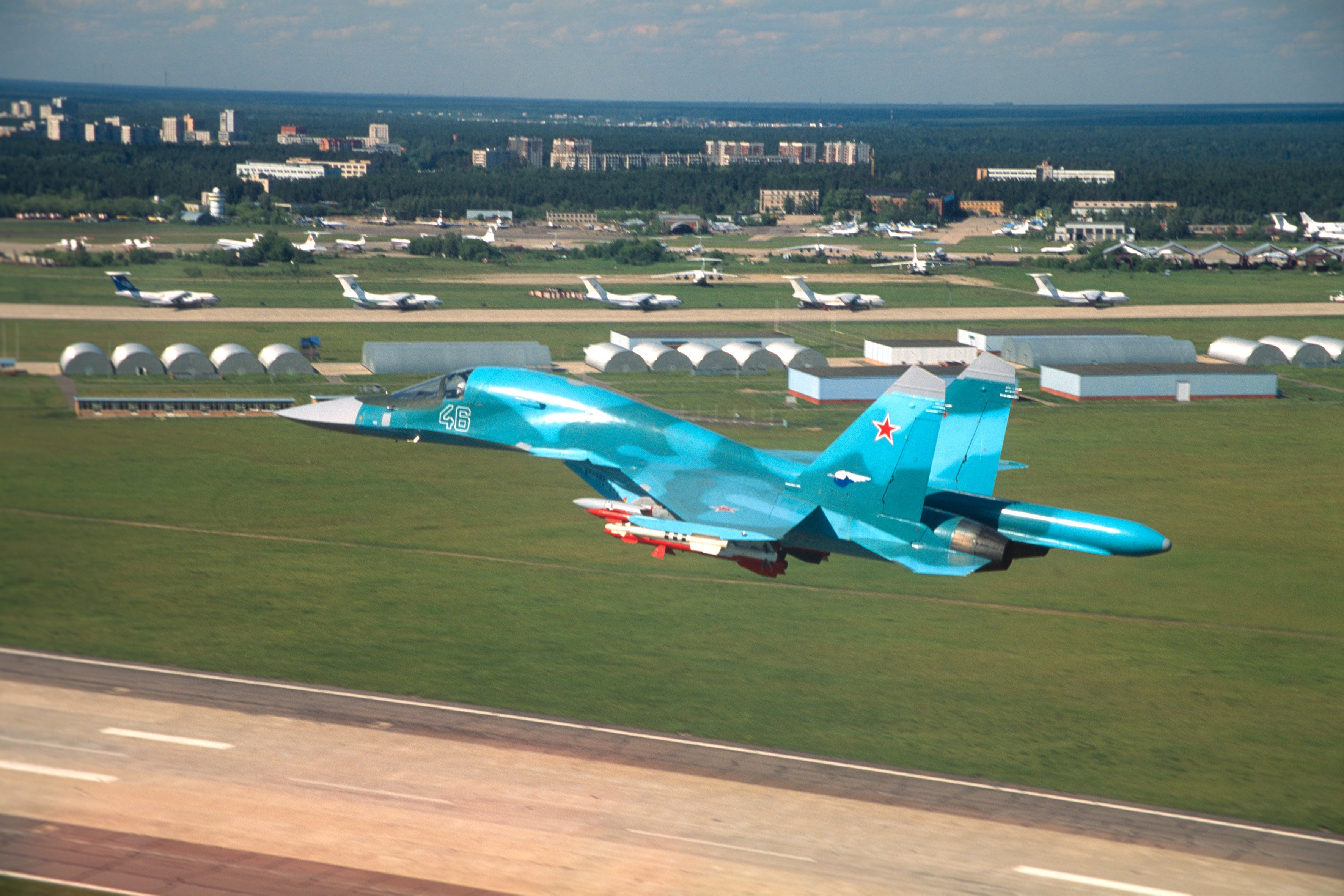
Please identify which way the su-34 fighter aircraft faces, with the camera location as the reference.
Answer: facing away from the viewer and to the left of the viewer
